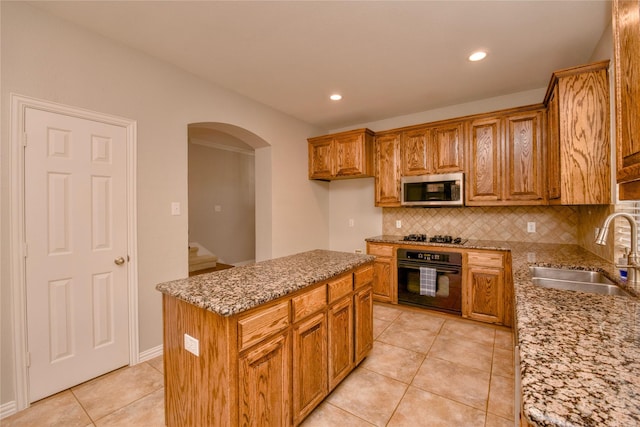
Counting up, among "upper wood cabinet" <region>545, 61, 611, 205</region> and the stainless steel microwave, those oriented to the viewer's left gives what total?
1

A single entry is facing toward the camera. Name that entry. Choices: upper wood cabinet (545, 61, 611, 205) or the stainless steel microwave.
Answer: the stainless steel microwave

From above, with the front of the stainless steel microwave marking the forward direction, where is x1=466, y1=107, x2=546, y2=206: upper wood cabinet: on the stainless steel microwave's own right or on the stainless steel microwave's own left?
on the stainless steel microwave's own left

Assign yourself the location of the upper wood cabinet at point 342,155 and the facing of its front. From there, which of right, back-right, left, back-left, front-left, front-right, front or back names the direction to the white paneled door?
front

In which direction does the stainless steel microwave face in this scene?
toward the camera

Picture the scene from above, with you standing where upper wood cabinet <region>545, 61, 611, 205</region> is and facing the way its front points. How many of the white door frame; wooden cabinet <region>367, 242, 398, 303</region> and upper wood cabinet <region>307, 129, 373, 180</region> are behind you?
0

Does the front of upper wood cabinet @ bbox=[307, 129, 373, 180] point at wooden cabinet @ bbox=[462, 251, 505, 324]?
no

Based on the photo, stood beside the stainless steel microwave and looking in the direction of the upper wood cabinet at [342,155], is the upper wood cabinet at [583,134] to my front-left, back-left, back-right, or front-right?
back-left

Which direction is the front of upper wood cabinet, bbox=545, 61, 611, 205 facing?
to the viewer's left

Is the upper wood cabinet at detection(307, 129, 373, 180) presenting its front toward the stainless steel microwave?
no

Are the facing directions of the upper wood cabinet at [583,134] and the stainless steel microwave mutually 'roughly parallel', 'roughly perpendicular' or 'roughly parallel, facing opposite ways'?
roughly perpendicular

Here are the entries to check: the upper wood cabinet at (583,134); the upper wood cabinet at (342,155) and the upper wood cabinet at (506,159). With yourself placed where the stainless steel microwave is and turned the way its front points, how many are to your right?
1

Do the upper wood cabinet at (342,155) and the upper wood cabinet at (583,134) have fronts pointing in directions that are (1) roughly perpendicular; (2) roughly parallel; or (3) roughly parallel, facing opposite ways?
roughly perpendicular

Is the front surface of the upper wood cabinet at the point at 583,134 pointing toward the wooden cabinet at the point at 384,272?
yes

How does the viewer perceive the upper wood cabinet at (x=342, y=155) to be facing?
facing the viewer and to the left of the viewer

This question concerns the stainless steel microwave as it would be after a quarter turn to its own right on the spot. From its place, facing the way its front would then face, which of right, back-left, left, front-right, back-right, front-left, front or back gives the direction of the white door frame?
front-left
